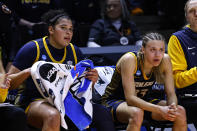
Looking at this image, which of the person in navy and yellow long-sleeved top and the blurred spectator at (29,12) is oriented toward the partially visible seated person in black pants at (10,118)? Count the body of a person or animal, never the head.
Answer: the blurred spectator at (29,12)

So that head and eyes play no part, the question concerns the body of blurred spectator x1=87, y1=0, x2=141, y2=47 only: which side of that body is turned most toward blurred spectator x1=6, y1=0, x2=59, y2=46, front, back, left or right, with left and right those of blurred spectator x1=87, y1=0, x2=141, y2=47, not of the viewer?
right

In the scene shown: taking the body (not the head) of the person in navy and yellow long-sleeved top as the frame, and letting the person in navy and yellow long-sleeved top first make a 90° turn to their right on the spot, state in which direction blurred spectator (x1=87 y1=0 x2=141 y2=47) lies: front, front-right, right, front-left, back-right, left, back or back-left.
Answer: right

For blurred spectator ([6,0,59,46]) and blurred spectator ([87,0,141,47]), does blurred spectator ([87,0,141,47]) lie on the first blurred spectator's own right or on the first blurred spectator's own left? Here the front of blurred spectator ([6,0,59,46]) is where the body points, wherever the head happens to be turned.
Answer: on the first blurred spectator's own left

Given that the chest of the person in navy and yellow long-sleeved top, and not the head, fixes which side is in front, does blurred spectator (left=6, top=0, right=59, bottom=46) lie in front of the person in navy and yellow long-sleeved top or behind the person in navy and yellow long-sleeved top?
behind

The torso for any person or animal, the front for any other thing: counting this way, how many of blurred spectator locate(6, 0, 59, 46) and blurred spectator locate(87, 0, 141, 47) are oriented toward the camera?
2

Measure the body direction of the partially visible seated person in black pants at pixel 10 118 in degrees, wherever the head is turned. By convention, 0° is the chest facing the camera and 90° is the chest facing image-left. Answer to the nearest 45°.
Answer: approximately 315°

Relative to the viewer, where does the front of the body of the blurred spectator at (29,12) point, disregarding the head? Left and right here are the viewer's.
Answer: facing the viewer

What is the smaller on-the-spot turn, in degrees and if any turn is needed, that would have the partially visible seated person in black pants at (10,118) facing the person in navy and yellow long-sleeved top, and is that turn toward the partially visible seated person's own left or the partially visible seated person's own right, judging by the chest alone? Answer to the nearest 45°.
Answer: approximately 45° to the partially visible seated person's own left

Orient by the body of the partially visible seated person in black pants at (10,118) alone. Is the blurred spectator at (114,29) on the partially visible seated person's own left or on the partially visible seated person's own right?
on the partially visible seated person's own left

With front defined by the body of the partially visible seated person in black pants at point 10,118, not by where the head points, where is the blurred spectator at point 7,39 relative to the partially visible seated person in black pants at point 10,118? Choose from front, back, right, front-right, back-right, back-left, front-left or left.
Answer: back-left
